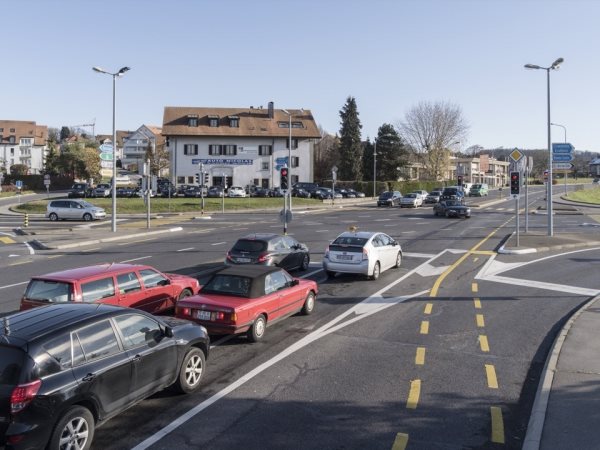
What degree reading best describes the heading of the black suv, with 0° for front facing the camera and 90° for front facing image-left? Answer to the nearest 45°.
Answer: approximately 225°

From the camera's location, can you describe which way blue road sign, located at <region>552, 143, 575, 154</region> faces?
facing the viewer

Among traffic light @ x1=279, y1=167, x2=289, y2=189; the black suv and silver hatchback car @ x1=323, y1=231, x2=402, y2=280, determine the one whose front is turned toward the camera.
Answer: the traffic light

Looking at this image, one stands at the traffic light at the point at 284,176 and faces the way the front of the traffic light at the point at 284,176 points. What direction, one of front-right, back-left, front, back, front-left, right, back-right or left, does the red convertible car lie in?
front

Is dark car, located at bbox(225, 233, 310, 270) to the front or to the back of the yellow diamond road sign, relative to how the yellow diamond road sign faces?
to the front

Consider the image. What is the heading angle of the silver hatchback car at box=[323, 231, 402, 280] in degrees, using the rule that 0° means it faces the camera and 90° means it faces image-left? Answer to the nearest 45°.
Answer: approximately 225°

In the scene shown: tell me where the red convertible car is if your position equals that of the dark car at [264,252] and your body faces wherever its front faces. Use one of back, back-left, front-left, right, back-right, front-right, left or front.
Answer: back-right

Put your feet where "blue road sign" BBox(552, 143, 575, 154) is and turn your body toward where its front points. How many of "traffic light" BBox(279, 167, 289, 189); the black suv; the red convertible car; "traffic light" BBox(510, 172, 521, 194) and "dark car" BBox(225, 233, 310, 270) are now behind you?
0

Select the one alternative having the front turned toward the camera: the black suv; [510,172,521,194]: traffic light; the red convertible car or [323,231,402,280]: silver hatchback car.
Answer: the traffic light

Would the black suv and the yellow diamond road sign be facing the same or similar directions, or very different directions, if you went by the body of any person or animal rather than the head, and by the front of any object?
very different directions

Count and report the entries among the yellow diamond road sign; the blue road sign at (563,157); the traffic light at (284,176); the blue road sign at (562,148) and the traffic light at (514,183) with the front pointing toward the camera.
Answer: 5

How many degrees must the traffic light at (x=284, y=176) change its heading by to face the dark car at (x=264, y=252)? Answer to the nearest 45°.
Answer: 0° — it already faces it

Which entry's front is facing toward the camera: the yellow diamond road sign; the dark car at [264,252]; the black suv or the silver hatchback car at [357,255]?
the yellow diamond road sign

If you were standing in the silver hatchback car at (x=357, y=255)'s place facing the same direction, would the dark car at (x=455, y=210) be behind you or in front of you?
in front

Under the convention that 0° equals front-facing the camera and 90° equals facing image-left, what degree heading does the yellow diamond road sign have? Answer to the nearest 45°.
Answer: approximately 0°

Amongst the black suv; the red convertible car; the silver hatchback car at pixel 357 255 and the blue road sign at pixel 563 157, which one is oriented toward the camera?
the blue road sign

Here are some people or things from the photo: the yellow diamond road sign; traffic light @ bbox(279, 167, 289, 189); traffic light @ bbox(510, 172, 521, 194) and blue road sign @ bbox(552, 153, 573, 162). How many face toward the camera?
4

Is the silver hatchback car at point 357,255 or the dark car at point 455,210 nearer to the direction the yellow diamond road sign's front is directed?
the silver hatchback car

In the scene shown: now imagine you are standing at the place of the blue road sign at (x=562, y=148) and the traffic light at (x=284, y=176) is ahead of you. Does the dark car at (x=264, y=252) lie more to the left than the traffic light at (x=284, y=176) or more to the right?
left
